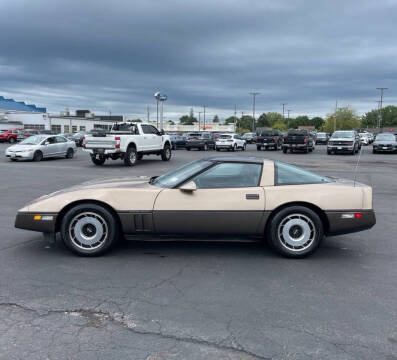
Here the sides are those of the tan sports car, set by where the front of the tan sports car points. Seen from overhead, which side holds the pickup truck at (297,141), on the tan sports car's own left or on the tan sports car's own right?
on the tan sports car's own right

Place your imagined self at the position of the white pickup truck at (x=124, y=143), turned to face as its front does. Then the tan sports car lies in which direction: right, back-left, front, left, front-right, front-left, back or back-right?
back-right

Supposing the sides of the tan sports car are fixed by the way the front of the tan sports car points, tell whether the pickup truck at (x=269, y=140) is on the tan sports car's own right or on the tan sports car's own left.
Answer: on the tan sports car's own right

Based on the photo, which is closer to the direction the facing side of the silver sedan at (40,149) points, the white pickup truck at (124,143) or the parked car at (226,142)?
the white pickup truck

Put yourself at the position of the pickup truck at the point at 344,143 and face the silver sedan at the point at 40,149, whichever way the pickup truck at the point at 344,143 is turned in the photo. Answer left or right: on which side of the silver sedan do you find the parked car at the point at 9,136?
right

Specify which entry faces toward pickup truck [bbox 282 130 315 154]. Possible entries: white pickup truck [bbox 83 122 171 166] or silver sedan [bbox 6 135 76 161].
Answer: the white pickup truck

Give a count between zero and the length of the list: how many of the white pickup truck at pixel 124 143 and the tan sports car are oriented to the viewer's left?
1

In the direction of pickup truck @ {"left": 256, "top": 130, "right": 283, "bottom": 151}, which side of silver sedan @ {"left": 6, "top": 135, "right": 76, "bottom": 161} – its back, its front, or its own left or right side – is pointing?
back

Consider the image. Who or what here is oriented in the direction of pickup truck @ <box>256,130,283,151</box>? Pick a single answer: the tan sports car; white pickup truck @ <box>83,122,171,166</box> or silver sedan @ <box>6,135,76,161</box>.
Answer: the white pickup truck

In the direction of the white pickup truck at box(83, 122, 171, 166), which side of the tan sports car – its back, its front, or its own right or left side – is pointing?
right

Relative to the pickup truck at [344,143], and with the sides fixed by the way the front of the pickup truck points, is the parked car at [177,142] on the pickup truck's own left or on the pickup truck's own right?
on the pickup truck's own right

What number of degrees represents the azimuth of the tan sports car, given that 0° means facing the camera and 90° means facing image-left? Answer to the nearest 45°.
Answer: approximately 90°

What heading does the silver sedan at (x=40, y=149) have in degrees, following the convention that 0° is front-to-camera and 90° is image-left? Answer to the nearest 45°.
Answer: approximately 45°

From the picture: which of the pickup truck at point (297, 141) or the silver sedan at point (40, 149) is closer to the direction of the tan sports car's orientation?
the silver sedan

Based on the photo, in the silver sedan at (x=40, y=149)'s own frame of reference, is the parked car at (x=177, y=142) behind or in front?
behind

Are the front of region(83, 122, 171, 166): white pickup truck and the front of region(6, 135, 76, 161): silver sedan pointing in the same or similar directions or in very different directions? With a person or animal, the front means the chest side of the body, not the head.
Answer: very different directions

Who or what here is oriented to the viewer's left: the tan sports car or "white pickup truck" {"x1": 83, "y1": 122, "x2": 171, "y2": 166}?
the tan sports car

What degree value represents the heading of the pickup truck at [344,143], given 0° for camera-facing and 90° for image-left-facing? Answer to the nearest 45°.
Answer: approximately 45°

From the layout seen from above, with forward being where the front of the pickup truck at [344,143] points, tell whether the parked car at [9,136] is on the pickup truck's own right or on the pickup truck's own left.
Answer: on the pickup truck's own right
